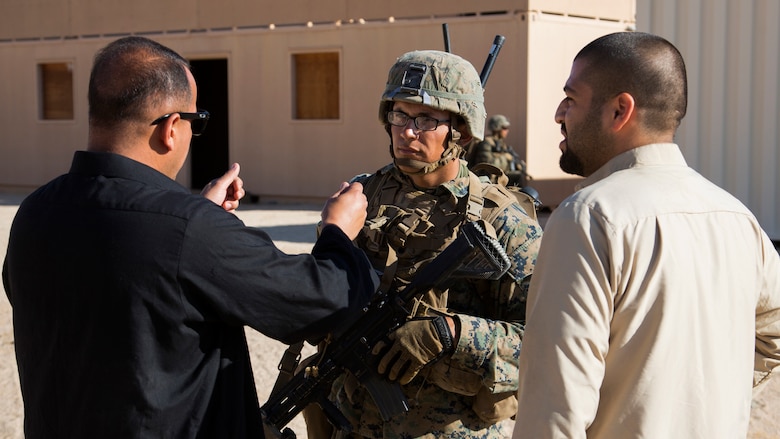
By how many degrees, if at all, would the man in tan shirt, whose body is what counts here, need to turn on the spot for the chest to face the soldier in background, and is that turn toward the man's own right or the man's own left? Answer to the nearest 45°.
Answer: approximately 45° to the man's own right

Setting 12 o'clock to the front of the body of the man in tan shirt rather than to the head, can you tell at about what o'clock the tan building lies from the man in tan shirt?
The tan building is roughly at 1 o'clock from the man in tan shirt.

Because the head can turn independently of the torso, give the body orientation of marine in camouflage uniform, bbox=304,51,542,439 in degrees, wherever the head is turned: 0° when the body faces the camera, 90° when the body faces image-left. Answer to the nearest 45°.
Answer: approximately 45°

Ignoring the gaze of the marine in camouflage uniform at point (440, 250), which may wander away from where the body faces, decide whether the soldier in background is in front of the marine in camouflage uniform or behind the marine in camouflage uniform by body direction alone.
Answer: behind

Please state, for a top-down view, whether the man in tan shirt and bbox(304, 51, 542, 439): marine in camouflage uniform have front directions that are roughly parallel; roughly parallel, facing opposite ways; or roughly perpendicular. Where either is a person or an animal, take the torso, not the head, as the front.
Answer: roughly perpendicular

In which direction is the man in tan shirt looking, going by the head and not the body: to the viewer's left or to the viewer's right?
to the viewer's left

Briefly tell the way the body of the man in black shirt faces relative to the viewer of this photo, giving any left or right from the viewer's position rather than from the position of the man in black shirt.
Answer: facing away from the viewer and to the right of the viewer

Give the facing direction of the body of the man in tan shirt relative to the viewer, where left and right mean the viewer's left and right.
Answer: facing away from the viewer and to the left of the viewer
